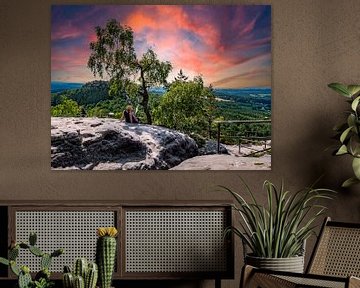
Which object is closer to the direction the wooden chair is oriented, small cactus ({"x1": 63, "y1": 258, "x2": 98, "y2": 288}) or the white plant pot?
the small cactus

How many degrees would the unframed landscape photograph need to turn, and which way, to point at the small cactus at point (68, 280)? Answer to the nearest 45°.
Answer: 0° — it already faces it

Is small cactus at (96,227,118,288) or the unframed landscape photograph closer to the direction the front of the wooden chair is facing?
the small cactus

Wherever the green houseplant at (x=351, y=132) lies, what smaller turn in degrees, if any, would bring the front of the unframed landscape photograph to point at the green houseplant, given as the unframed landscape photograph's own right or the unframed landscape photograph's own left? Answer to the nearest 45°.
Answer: approximately 90° to the unframed landscape photograph's own left

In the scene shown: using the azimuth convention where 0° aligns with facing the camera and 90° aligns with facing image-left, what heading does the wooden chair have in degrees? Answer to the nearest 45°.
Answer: approximately 45°

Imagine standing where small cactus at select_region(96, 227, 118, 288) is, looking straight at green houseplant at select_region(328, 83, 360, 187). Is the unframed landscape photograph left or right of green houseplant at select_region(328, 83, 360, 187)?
left

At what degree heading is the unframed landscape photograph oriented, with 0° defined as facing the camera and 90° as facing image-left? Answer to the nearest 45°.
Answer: approximately 0°
